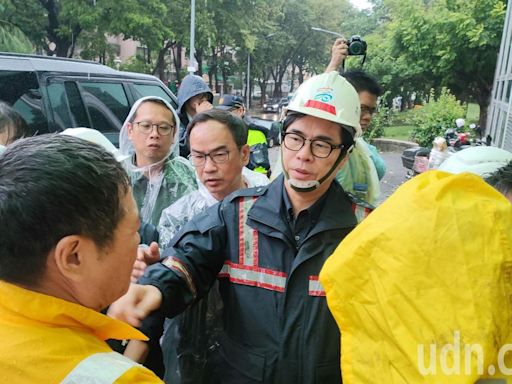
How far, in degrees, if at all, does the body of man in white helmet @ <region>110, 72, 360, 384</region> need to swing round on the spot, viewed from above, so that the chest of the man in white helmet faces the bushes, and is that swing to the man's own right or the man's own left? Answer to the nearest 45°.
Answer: approximately 135° to the man's own left

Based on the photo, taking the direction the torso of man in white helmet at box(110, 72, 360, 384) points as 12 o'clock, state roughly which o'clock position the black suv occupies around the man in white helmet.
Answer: The black suv is roughly at 5 o'clock from the man in white helmet.

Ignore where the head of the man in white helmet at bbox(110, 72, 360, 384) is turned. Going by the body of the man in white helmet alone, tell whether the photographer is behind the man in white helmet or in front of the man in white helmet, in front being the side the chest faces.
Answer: behind

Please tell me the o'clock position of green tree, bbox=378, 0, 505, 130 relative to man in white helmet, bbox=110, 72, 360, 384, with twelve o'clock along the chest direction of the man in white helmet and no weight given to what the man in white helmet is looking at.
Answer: The green tree is roughly at 7 o'clock from the man in white helmet.

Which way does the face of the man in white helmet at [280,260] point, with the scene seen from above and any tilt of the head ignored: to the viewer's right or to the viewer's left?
to the viewer's left

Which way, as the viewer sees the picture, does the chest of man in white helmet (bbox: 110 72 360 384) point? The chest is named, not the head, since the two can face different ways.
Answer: toward the camera

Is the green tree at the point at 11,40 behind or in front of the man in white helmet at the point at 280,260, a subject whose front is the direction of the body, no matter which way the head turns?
behind
